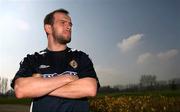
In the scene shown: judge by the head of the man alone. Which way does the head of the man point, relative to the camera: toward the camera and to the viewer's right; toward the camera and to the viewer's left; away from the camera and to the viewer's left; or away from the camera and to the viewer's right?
toward the camera and to the viewer's right

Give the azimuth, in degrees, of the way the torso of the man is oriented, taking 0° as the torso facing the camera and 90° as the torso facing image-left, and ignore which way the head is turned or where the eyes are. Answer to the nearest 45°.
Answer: approximately 0°
